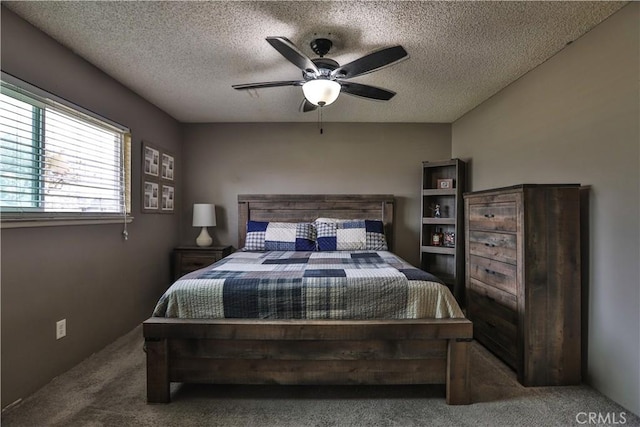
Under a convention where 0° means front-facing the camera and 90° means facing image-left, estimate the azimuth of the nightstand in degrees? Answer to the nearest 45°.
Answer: approximately 0°

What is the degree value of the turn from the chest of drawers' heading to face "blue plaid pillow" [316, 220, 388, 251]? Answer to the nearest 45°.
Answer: approximately 45° to its right

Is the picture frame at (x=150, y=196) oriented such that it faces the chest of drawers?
yes

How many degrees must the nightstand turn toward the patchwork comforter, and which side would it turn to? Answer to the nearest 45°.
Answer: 0° — it already faces it

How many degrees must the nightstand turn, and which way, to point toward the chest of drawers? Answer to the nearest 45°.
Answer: approximately 45° to its left

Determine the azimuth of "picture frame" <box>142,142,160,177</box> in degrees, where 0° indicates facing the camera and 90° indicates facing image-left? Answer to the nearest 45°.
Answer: approximately 315°

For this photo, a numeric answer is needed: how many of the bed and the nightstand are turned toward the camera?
2

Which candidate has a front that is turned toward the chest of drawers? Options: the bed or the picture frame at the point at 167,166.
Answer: the picture frame
